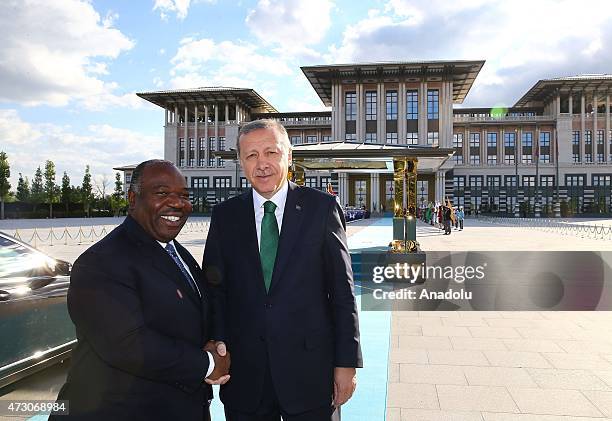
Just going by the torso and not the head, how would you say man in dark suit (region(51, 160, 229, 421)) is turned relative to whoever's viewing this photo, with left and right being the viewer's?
facing the viewer and to the right of the viewer

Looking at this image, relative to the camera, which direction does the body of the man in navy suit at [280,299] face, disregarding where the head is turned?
toward the camera

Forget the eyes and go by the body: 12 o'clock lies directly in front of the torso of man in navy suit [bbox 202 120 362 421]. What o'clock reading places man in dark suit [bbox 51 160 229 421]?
The man in dark suit is roughly at 2 o'clock from the man in navy suit.

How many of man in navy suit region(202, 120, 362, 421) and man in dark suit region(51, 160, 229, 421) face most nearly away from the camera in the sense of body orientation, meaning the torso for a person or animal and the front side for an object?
0

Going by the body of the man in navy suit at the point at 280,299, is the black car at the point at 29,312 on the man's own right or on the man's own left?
on the man's own right

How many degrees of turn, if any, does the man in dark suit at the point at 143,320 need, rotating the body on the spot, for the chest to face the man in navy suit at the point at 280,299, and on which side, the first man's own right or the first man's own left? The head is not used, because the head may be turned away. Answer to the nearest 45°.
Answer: approximately 45° to the first man's own left

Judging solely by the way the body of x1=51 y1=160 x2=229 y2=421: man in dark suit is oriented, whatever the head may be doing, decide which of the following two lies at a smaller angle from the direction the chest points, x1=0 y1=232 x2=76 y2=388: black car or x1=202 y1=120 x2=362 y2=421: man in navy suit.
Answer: the man in navy suit

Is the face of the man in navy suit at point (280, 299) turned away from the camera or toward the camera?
toward the camera
